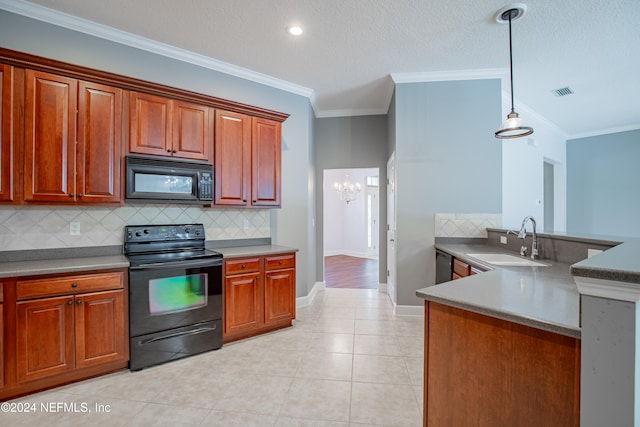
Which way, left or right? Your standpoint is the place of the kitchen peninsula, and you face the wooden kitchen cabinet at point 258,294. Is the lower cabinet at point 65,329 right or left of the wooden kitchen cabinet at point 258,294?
left

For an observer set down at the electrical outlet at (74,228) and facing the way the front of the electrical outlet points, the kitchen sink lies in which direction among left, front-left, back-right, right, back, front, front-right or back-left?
front-left

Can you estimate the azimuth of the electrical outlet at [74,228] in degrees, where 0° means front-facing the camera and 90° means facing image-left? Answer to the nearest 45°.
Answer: approximately 0°

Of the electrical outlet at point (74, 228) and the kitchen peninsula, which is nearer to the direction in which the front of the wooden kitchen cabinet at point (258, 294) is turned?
the kitchen peninsula
